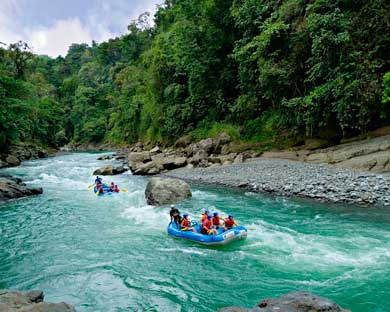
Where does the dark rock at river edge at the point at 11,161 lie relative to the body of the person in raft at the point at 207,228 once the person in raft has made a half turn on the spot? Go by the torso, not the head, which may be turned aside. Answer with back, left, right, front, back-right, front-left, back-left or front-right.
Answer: front-right

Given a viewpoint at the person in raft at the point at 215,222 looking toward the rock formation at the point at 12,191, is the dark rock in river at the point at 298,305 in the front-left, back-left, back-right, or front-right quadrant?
back-left

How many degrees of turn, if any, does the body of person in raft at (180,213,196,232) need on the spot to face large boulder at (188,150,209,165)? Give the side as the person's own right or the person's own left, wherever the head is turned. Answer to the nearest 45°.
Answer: approximately 90° to the person's own left

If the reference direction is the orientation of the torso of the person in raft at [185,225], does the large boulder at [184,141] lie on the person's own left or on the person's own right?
on the person's own left

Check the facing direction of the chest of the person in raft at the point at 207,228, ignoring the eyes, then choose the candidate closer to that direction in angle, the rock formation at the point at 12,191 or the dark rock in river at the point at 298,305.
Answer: the dark rock in river

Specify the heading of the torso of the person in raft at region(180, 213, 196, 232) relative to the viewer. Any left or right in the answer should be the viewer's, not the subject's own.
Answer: facing to the right of the viewer

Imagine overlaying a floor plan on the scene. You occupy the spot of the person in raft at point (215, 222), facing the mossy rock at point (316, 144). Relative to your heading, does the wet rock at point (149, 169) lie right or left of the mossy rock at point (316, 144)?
left

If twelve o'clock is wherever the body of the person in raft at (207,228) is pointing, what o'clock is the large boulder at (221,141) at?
The large boulder is roughly at 9 o'clock from the person in raft.

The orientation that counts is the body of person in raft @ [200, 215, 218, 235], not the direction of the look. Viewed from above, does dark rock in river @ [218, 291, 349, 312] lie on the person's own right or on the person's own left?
on the person's own right

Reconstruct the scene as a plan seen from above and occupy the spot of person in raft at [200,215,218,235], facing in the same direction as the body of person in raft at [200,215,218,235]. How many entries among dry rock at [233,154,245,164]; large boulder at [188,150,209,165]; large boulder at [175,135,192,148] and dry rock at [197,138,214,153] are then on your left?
4

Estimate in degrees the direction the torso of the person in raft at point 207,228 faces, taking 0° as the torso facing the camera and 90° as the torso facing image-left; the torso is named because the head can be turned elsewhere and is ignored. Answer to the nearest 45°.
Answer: approximately 270°

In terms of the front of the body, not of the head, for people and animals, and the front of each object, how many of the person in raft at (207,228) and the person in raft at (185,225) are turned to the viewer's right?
2

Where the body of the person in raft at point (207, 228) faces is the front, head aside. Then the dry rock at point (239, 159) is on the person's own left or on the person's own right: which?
on the person's own left
